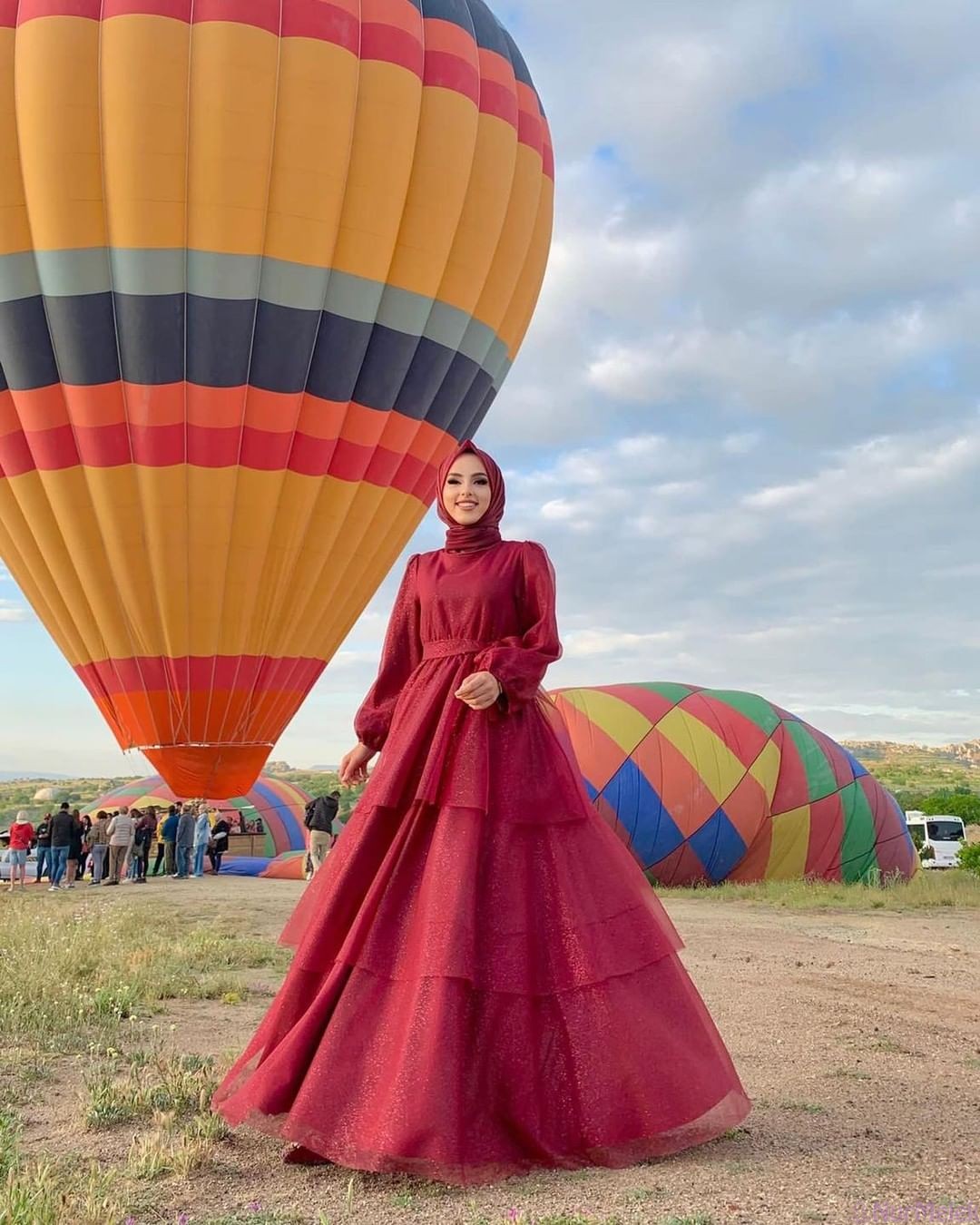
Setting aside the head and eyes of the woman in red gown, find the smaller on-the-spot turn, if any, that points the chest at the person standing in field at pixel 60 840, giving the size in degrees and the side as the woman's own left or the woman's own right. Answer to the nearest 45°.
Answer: approximately 135° to the woman's own right

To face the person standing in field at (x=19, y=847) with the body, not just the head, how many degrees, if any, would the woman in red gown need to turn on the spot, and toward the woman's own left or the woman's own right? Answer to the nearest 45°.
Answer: approximately 135° to the woman's own right

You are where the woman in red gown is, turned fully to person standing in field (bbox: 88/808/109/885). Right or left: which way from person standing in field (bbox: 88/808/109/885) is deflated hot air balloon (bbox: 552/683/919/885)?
right

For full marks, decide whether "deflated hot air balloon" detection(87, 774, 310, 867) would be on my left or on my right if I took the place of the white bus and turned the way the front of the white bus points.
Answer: on my right

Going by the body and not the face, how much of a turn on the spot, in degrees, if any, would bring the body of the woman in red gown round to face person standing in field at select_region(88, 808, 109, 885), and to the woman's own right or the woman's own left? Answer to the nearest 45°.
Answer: approximately 135° to the woman's own right
